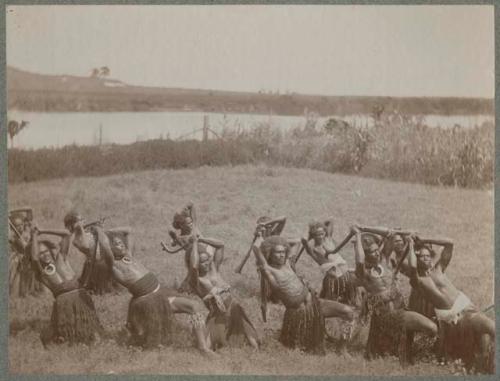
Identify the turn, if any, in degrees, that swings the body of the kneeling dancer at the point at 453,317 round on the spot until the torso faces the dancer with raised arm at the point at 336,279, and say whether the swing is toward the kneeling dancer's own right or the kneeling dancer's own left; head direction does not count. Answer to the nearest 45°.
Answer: approximately 135° to the kneeling dancer's own right

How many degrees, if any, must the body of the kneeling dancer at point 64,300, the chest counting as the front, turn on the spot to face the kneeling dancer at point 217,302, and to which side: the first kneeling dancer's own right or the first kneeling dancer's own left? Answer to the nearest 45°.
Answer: approximately 45° to the first kneeling dancer's own left

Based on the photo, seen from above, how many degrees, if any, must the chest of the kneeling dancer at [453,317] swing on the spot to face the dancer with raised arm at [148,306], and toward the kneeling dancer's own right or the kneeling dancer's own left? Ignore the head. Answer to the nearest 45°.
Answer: approximately 135° to the kneeling dancer's own right

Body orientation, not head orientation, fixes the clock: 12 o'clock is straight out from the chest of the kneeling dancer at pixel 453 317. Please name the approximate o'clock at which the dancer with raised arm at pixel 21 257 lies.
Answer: The dancer with raised arm is roughly at 4 o'clock from the kneeling dancer.

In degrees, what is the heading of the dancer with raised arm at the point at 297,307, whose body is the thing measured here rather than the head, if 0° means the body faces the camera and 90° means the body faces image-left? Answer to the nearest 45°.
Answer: approximately 315°

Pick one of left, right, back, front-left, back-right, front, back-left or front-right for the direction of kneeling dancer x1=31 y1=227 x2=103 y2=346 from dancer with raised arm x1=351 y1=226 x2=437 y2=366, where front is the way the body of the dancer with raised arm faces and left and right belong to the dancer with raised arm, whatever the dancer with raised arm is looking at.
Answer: back-right
